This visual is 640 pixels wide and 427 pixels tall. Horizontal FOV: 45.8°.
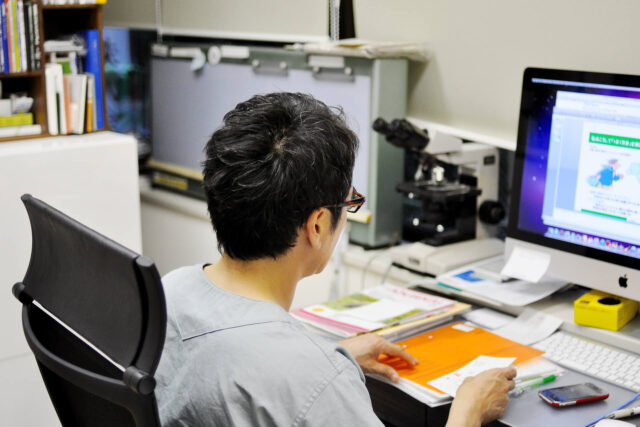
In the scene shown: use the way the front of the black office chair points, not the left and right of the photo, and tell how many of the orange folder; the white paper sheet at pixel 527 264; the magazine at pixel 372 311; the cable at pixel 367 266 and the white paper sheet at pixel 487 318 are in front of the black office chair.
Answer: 5

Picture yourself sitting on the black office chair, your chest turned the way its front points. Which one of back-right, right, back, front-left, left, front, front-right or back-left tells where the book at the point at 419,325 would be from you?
front

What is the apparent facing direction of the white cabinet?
toward the camera

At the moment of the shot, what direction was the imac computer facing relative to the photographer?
facing the viewer and to the left of the viewer

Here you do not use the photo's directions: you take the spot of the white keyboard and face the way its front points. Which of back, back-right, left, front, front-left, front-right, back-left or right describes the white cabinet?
front-right

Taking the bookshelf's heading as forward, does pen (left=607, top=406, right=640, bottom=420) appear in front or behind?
in front

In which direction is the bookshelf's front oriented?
toward the camera

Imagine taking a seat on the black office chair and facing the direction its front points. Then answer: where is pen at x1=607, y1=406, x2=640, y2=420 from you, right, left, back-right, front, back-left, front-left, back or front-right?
front-right

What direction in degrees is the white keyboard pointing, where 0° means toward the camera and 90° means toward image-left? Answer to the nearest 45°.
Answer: approximately 45°

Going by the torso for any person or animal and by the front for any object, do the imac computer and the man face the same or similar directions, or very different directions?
very different directions

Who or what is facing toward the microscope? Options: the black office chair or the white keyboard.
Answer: the black office chair

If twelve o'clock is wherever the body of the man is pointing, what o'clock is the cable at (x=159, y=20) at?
The cable is roughly at 10 o'clock from the man.

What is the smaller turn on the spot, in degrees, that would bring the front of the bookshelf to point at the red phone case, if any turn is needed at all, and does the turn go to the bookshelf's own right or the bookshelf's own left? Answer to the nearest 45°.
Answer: approximately 45° to the bookshelf's own left

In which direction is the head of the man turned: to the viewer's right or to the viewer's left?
to the viewer's right

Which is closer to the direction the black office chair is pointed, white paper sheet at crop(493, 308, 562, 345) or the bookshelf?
the white paper sheet

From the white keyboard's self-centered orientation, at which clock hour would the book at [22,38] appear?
The book is roughly at 2 o'clock from the white keyboard.

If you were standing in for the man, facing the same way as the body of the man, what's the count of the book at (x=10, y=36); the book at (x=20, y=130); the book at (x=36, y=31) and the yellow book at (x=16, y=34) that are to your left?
4
